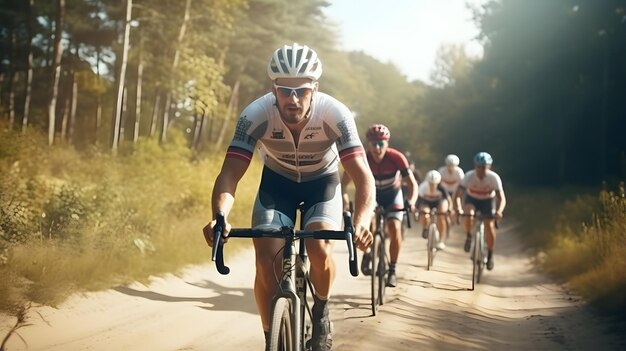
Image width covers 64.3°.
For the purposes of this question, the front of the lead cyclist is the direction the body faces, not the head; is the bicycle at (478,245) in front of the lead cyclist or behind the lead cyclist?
behind

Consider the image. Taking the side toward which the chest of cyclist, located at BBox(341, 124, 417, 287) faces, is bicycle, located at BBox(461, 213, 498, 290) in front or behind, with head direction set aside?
behind

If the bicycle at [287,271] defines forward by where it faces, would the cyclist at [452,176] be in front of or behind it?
behind

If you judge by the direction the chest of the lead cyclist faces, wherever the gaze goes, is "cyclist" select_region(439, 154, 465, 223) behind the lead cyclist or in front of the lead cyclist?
behind

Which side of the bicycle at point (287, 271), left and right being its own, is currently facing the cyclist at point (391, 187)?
back

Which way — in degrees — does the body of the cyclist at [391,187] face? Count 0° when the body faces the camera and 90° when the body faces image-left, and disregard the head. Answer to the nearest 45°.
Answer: approximately 0°

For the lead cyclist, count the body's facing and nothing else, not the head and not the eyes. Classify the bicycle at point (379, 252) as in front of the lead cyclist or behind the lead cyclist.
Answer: behind

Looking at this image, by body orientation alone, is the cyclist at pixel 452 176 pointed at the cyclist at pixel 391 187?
yes

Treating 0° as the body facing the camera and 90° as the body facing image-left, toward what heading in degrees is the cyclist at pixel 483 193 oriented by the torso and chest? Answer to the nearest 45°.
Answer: approximately 0°
